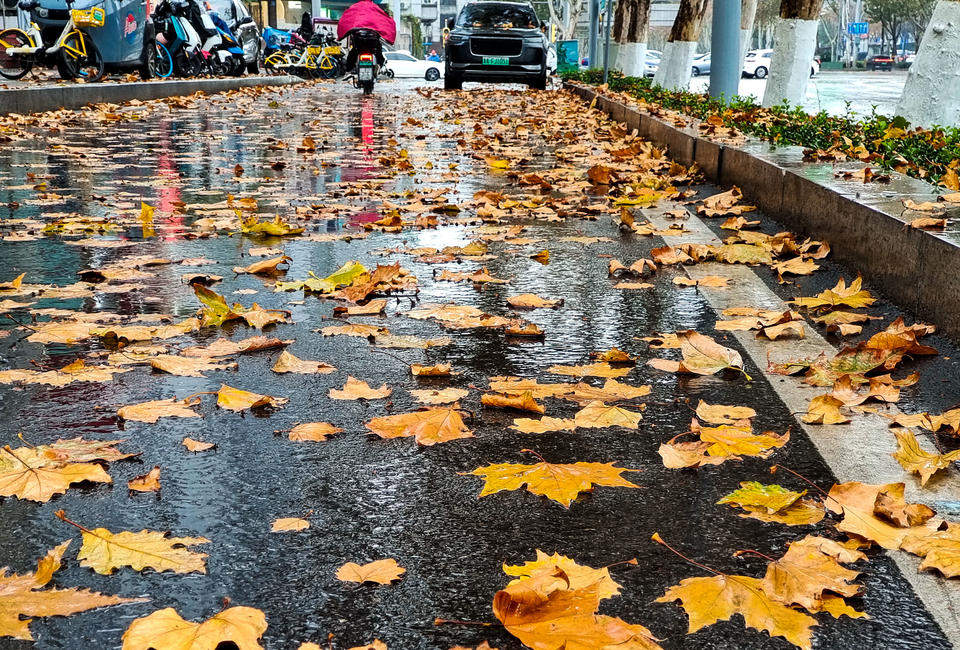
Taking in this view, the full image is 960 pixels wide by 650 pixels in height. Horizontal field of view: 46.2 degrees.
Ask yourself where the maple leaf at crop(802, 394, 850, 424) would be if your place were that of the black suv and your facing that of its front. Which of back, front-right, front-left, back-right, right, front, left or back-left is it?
front

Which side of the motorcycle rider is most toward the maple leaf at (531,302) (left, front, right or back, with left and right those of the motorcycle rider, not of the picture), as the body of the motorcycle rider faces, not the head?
back

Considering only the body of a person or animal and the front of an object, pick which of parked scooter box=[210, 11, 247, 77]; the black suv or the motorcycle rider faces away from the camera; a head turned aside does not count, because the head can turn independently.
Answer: the motorcycle rider

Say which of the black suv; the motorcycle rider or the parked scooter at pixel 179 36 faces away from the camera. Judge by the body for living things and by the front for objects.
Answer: the motorcycle rider

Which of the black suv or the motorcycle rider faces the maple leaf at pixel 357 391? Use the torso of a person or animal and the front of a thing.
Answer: the black suv

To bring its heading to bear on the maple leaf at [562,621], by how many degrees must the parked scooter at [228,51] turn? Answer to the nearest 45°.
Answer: approximately 45° to its right

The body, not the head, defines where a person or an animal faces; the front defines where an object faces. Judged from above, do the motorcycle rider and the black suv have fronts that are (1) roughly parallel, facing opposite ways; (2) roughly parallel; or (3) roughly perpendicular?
roughly parallel, facing opposite ways

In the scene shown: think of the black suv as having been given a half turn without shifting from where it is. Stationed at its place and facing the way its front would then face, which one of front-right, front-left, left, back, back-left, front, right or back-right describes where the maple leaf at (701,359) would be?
back

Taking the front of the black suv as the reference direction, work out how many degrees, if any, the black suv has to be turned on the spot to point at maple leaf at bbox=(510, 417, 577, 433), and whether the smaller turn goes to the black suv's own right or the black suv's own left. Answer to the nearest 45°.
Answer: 0° — it already faces it

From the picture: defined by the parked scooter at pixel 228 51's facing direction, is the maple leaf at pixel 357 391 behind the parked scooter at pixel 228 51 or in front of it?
in front

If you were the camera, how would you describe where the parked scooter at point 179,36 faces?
facing the viewer and to the right of the viewer

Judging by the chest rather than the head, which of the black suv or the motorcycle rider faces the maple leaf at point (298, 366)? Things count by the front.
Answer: the black suv

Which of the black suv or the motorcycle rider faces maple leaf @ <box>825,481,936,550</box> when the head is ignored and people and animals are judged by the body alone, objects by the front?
the black suv

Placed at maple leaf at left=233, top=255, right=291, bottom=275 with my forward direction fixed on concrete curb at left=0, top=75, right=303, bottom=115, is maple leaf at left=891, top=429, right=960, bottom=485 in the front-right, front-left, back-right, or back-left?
back-right

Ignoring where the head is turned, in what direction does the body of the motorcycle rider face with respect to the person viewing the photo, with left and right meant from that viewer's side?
facing away from the viewer

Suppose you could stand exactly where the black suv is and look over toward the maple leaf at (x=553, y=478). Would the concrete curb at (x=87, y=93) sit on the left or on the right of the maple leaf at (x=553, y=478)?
right

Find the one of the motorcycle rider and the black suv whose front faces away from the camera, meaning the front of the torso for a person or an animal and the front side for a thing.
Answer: the motorcycle rider

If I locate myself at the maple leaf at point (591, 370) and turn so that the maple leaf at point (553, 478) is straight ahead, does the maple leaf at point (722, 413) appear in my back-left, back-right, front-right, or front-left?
front-left

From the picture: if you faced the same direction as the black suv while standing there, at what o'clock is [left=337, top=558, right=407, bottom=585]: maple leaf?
The maple leaf is roughly at 12 o'clock from the black suv.

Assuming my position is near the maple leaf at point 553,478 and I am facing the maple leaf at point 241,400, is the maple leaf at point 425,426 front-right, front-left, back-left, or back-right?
front-right

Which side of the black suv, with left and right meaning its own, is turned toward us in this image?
front
